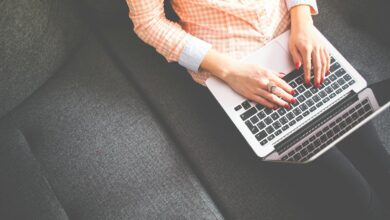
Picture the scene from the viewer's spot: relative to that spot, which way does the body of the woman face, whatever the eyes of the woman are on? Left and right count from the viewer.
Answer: facing the viewer and to the right of the viewer

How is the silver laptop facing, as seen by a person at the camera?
facing away from the viewer and to the left of the viewer
